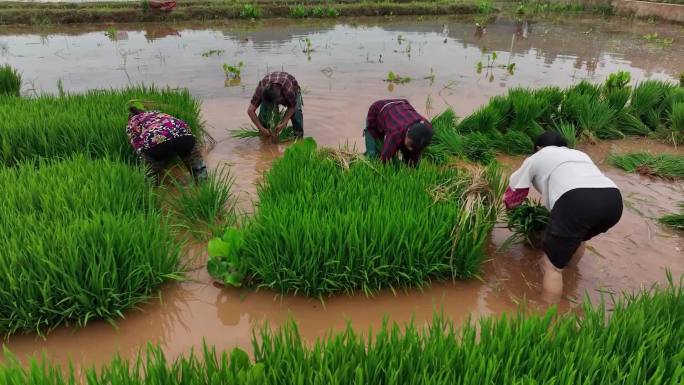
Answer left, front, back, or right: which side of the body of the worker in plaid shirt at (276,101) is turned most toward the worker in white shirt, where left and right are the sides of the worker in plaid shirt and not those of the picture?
front

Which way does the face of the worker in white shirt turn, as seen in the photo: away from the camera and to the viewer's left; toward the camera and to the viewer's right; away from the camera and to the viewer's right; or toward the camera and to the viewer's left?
away from the camera and to the viewer's left

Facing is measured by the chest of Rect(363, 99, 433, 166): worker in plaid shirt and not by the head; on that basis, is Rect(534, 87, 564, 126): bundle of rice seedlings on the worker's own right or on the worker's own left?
on the worker's own left

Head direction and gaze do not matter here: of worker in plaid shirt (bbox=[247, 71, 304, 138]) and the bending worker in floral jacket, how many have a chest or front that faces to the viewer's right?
0

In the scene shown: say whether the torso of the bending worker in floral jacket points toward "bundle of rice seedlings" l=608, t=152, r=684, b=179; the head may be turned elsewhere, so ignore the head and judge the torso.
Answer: no

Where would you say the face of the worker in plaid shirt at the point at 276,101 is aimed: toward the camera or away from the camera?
toward the camera

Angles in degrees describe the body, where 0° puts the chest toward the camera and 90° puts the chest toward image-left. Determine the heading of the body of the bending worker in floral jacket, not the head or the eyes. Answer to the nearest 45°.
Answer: approximately 135°

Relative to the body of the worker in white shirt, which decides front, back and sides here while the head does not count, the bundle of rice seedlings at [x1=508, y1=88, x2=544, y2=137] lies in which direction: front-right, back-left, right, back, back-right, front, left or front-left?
front-right

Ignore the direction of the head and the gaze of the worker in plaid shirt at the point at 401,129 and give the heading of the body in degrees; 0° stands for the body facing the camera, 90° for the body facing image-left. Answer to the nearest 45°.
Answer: approximately 315°

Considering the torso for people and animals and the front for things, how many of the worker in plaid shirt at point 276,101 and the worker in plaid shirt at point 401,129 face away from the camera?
0

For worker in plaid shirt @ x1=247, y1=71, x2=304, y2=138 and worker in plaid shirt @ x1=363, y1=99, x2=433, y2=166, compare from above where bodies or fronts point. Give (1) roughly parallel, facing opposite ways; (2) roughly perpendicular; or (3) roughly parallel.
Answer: roughly perpendicular

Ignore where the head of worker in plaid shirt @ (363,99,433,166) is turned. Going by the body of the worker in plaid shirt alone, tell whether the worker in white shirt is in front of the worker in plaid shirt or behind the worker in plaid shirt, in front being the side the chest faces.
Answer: in front

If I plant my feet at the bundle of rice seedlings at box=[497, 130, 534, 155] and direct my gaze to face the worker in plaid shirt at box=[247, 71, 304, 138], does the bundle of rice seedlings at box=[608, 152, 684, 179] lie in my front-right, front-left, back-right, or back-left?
back-left

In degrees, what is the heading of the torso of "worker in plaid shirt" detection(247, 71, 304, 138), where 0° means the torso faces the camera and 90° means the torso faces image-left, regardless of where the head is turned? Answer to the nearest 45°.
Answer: approximately 45°

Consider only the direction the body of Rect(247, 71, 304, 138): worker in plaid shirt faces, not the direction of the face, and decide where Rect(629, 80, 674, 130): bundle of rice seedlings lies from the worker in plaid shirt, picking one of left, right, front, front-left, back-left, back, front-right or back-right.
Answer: back-left
